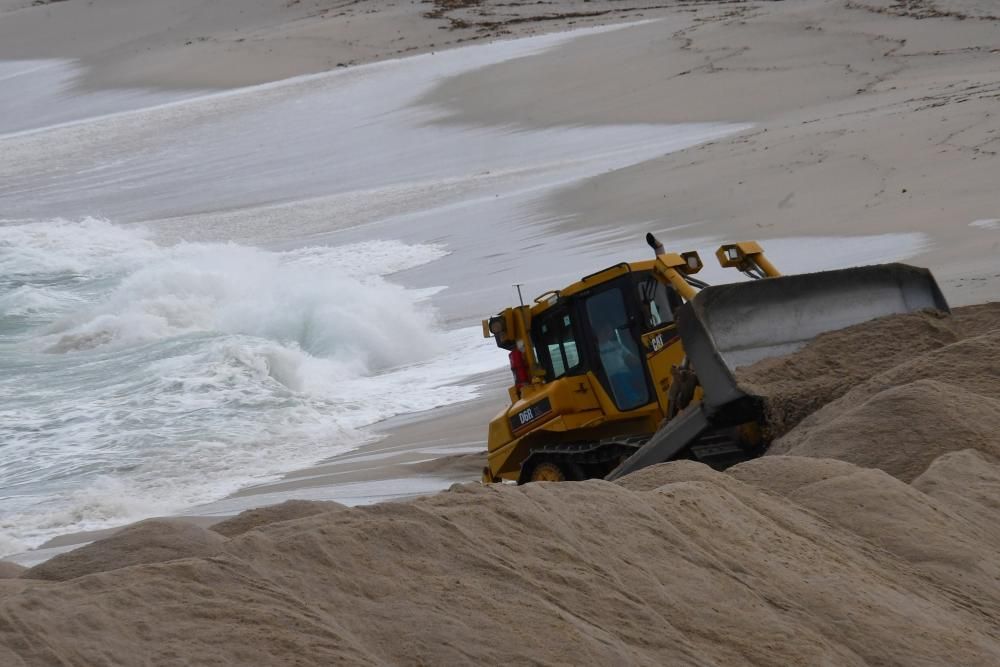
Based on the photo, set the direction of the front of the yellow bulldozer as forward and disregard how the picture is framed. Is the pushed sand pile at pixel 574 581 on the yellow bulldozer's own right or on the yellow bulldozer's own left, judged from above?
on the yellow bulldozer's own right

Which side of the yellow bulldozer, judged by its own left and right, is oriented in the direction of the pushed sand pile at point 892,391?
front
